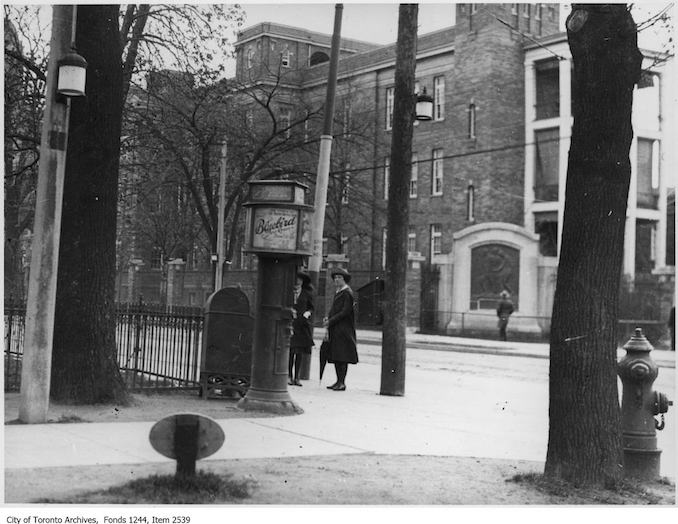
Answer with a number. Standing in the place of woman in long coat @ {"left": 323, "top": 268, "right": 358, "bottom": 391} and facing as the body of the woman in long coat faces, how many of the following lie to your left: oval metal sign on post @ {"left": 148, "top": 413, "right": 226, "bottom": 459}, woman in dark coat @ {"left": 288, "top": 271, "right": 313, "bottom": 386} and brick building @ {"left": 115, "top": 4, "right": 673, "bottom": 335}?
1

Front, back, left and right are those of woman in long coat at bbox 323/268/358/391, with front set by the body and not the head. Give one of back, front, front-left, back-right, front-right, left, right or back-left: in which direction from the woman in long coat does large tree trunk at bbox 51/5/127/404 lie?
front-left

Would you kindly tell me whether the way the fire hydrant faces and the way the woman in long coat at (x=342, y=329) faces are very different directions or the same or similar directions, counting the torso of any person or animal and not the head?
very different directions

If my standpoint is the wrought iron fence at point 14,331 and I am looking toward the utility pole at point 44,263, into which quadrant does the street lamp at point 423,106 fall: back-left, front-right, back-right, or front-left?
front-left

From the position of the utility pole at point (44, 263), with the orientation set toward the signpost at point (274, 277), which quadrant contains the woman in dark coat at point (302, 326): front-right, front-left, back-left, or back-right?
front-left

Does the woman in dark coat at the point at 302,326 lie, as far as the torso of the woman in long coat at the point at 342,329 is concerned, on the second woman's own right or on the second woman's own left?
on the second woman's own right

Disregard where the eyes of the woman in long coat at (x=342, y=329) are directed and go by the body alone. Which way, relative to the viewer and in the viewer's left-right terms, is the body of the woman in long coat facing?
facing to the left of the viewer

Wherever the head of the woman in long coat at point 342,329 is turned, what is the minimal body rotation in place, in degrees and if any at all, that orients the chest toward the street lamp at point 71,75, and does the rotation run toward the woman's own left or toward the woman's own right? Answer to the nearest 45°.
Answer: approximately 45° to the woman's own left

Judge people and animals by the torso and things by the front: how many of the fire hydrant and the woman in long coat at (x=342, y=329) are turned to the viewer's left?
1
